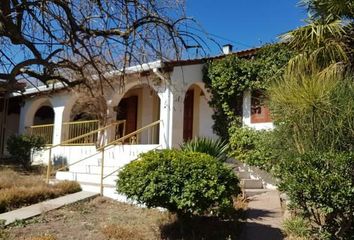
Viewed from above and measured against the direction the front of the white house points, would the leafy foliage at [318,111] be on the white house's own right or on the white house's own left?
on the white house's own left

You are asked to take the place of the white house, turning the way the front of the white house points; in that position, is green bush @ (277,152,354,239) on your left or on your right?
on your left

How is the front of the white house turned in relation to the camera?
facing the viewer and to the left of the viewer

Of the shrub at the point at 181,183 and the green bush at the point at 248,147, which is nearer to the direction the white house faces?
the shrub
